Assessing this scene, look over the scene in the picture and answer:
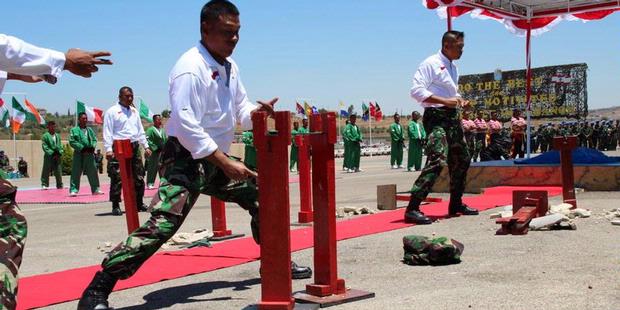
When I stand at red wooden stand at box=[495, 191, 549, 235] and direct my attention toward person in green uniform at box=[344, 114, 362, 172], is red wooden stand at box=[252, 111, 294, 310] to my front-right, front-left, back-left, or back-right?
back-left
